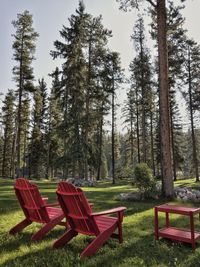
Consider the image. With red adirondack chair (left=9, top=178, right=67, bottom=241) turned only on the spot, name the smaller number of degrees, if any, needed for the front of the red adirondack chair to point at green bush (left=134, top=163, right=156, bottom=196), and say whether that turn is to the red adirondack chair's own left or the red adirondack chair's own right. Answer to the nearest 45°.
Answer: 0° — it already faces it

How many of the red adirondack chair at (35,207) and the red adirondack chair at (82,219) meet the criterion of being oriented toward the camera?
0

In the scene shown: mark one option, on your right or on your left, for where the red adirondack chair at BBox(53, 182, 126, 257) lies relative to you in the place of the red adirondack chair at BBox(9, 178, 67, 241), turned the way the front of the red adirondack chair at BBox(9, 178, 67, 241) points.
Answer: on your right

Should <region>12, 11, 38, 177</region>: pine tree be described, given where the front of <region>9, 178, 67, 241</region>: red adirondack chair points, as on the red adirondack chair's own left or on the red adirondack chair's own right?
on the red adirondack chair's own left

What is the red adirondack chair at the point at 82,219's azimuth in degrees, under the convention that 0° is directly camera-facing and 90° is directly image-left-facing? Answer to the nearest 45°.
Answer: approximately 225°

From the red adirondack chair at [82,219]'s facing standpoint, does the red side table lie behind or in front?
in front

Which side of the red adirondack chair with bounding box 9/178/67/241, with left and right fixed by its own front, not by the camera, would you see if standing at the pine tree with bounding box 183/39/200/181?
front

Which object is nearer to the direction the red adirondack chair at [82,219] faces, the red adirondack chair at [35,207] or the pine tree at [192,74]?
the pine tree

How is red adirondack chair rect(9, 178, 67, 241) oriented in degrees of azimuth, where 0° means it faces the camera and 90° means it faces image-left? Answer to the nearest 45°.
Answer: approximately 225°

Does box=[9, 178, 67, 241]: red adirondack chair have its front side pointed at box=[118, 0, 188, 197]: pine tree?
yes

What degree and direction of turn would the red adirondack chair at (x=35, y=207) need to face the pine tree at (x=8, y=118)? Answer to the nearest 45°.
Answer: approximately 45° to its left
